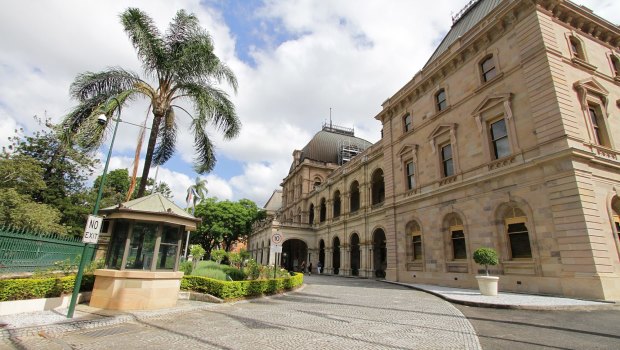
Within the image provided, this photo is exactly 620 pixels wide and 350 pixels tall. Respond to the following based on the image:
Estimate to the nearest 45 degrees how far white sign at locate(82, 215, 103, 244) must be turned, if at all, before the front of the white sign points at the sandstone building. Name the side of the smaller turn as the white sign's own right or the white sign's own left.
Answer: approximately 90° to the white sign's own left

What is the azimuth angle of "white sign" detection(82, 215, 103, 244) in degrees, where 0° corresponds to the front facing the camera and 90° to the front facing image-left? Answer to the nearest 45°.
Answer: approximately 0°

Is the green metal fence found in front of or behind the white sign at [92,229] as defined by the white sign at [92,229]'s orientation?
behind

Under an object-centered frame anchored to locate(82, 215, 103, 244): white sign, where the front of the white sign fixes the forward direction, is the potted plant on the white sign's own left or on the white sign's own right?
on the white sign's own left

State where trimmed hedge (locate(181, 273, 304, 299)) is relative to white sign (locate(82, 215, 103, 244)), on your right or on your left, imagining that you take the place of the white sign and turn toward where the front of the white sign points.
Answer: on your left

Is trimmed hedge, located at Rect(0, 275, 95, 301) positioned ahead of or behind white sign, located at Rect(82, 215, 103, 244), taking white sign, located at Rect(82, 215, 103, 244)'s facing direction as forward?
behind

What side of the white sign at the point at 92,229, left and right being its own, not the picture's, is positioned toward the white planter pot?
left

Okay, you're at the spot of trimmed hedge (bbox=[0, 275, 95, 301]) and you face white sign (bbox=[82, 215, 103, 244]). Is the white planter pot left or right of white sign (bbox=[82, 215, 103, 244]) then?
left
